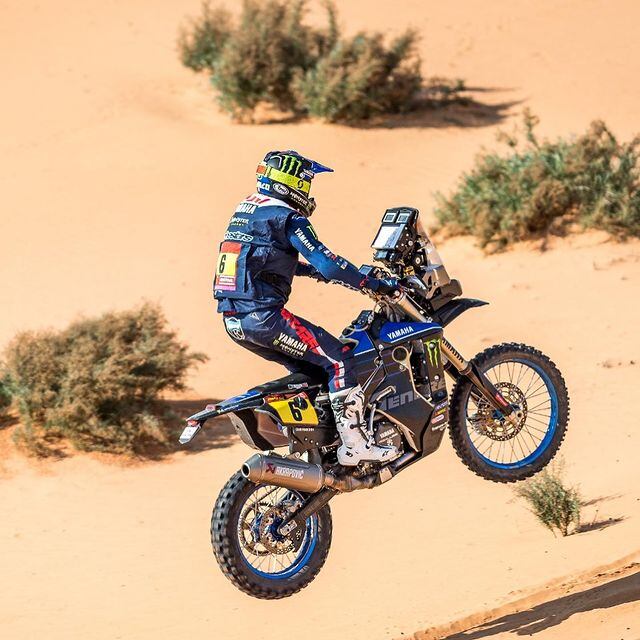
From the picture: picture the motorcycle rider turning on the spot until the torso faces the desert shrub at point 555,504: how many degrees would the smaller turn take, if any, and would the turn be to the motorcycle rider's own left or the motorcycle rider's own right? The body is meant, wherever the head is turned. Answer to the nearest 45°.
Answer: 0° — they already face it

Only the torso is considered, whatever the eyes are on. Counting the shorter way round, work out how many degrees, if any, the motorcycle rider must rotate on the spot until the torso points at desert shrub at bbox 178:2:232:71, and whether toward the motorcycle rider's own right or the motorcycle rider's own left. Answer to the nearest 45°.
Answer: approximately 45° to the motorcycle rider's own left

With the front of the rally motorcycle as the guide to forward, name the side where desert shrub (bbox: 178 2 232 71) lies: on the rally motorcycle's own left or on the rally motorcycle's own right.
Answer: on the rally motorcycle's own left

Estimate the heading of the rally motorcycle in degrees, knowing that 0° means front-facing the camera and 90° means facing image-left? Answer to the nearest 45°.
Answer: approximately 225°

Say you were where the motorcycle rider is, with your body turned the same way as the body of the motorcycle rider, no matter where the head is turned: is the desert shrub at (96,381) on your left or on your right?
on your left

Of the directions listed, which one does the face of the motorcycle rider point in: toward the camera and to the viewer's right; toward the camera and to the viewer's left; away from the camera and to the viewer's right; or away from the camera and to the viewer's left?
away from the camera and to the viewer's right

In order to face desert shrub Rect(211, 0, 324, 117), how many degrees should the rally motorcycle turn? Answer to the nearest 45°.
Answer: approximately 45° to its left

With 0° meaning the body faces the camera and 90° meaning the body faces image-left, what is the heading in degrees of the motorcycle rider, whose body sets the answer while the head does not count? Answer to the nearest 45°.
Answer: approximately 225°
